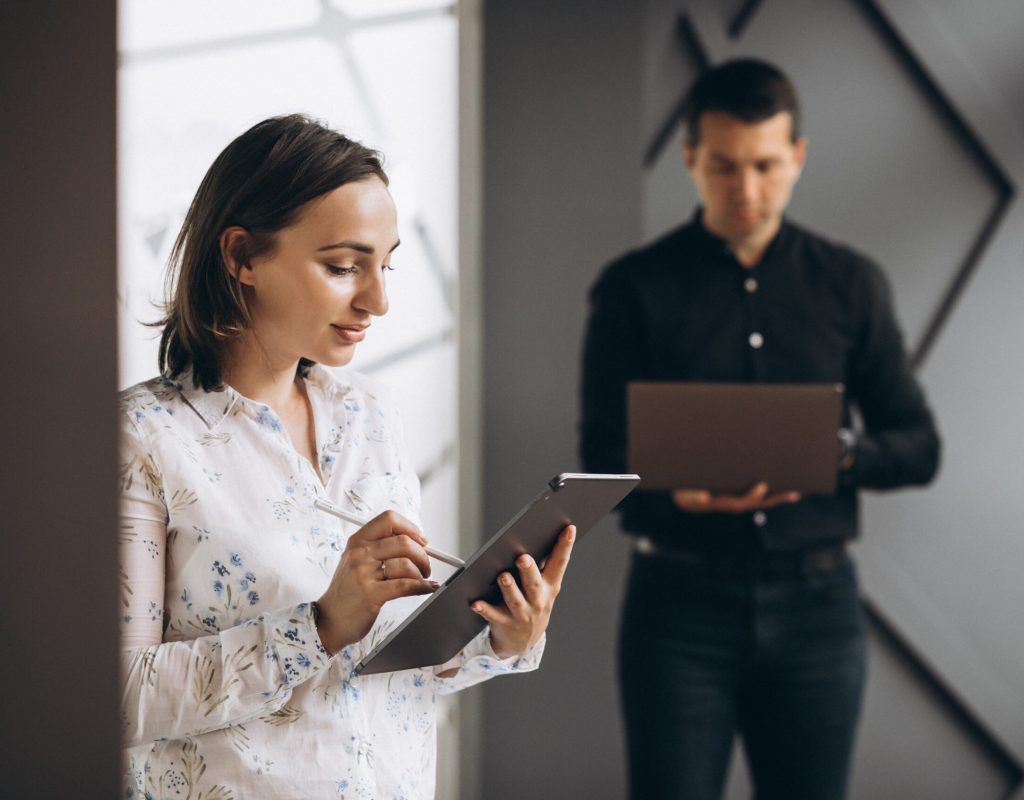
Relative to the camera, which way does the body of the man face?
toward the camera

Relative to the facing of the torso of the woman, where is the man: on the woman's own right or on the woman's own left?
on the woman's own left

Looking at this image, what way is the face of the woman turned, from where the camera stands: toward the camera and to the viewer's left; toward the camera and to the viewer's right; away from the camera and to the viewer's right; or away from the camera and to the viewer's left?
toward the camera and to the viewer's right

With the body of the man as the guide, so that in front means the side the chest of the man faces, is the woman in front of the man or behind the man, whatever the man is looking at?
in front

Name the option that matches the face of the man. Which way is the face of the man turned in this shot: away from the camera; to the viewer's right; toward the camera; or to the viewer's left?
toward the camera

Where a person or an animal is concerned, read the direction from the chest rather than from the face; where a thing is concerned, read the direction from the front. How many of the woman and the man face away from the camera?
0

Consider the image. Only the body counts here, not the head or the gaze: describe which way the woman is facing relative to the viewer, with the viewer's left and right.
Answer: facing the viewer and to the right of the viewer
